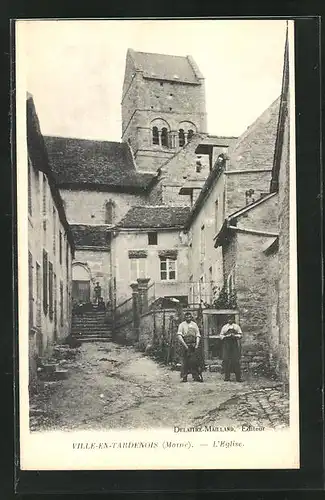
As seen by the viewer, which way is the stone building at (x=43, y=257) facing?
to the viewer's right

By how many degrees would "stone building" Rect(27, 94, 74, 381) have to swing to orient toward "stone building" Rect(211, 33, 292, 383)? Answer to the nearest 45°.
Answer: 0° — it already faces it
